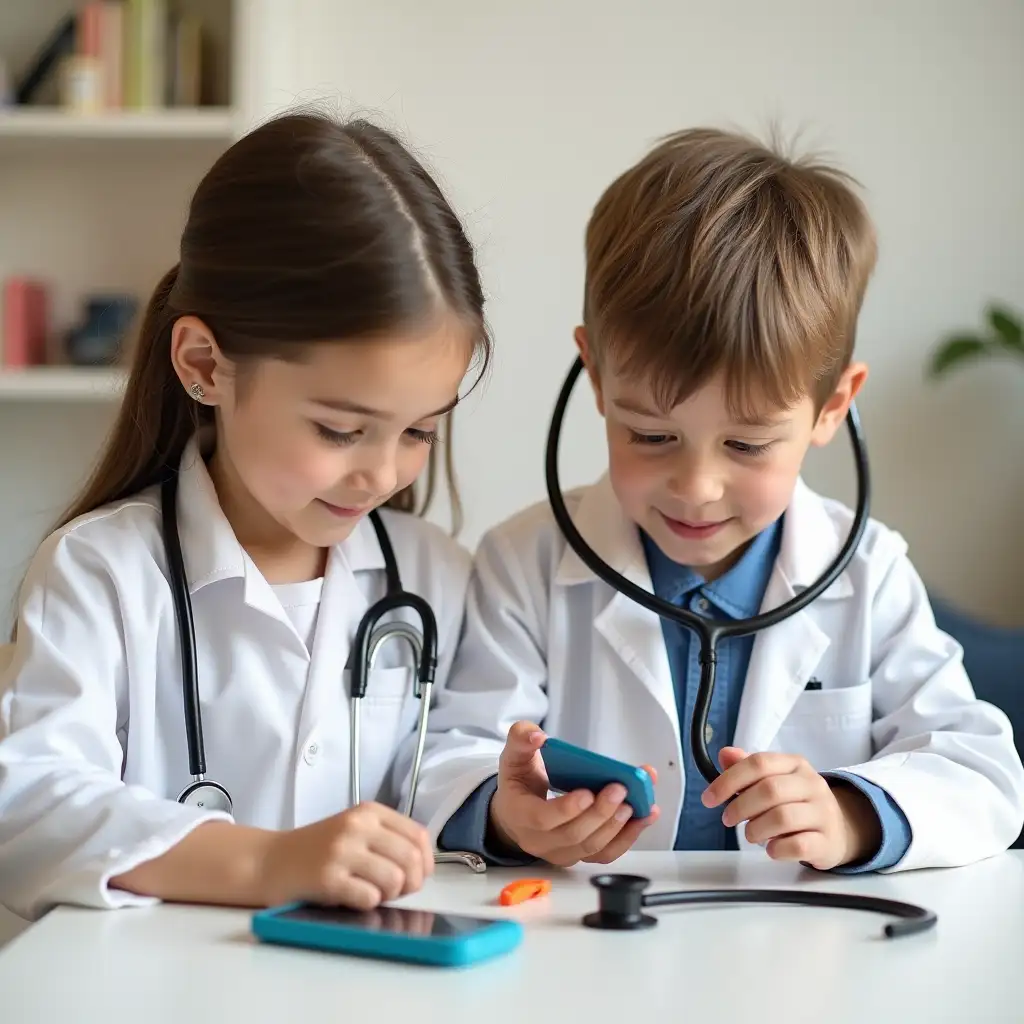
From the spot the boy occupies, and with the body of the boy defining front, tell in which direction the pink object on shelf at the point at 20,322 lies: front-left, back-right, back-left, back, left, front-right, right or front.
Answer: back-right

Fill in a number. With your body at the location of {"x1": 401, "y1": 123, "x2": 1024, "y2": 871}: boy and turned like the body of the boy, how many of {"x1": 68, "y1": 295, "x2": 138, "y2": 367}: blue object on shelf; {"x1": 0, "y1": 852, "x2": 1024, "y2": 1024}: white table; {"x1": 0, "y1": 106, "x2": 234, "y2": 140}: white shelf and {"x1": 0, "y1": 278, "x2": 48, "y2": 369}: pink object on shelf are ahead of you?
1

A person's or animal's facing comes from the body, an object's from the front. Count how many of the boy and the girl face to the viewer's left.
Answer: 0

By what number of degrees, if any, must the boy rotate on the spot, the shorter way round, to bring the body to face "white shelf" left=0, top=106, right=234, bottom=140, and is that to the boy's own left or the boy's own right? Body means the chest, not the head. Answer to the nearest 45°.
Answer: approximately 135° to the boy's own right

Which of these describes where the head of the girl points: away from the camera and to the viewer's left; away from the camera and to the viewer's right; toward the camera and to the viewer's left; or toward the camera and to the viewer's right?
toward the camera and to the viewer's right

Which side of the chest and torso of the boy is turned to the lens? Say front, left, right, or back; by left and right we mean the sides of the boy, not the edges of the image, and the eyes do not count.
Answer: front

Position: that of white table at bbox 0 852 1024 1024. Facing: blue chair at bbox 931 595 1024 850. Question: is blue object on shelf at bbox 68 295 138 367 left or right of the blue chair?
left

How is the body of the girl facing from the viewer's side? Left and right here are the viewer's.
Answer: facing the viewer and to the right of the viewer
